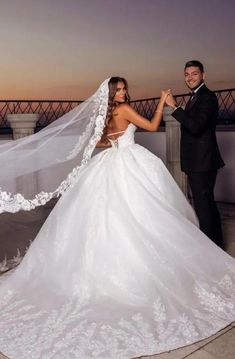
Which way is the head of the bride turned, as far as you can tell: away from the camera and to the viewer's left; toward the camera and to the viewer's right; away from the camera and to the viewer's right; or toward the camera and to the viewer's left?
toward the camera and to the viewer's right

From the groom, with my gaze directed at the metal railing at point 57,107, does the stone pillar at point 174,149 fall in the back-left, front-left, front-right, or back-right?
front-right

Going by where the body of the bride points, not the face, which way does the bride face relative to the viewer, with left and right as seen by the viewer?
facing away from the viewer and to the right of the viewer

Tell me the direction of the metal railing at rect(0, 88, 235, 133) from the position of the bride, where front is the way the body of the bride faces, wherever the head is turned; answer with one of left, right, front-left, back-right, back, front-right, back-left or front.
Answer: front-left
